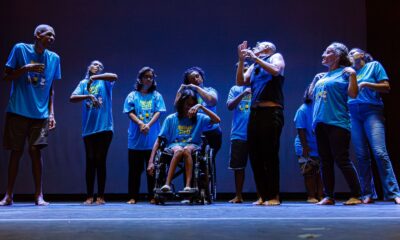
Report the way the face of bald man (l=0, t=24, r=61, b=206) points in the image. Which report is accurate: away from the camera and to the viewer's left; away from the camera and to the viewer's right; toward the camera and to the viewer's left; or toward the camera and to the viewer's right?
toward the camera and to the viewer's right

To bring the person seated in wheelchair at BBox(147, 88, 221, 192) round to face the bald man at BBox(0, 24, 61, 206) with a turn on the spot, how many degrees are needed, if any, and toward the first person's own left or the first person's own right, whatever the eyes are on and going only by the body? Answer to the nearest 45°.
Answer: approximately 90° to the first person's own right

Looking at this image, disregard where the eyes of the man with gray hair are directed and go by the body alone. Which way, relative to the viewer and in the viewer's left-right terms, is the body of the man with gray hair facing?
facing the viewer and to the left of the viewer

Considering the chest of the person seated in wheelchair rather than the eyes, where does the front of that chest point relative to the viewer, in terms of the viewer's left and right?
facing the viewer

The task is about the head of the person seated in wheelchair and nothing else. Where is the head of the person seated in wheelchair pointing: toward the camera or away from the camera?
toward the camera

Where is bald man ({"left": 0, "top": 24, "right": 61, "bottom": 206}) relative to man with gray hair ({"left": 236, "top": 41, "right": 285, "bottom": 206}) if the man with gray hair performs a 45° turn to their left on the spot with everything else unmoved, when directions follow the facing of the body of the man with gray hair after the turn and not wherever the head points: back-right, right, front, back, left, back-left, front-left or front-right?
right

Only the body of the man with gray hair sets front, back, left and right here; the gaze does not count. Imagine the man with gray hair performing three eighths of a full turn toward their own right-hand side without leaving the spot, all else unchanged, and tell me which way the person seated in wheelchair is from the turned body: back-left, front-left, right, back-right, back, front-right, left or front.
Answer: front-left

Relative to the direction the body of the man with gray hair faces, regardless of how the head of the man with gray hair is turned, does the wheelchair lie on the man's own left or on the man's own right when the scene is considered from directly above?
on the man's own right
